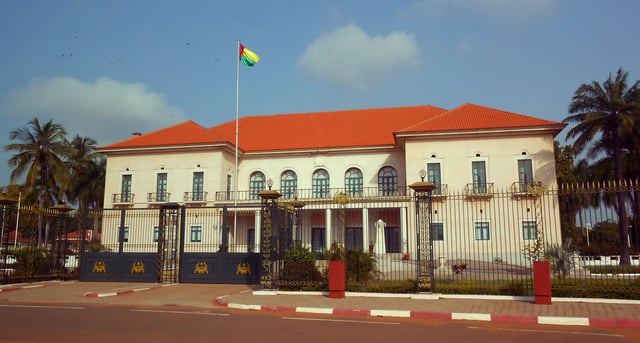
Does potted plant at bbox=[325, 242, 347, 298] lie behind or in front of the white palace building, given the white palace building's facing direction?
in front

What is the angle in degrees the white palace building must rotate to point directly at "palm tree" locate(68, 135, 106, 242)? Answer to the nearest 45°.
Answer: approximately 90° to its right

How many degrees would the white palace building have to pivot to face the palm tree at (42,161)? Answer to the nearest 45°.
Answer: approximately 90° to its right

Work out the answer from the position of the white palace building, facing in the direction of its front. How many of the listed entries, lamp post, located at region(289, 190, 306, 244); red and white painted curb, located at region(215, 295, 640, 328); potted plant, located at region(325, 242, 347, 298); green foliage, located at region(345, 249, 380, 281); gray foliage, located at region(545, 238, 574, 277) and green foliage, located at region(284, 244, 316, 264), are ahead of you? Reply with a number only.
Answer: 6

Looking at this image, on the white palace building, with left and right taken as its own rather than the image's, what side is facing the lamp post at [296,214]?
front

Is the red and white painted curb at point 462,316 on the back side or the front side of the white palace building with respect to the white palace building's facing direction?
on the front side

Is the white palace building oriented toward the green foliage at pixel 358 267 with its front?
yes

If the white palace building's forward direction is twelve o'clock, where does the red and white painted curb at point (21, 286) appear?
The red and white painted curb is roughly at 1 o'clock from the white palace building.

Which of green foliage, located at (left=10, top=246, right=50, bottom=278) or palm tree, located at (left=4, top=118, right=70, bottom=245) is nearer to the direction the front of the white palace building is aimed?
the green foliage

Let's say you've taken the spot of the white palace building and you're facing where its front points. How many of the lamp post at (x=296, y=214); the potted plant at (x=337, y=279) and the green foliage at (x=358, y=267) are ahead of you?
3

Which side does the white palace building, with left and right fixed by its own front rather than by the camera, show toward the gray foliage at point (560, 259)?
front

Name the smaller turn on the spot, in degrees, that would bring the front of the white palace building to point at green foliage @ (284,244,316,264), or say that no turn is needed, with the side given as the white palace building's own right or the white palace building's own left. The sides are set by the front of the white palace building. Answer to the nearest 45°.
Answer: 0° — it already faces it

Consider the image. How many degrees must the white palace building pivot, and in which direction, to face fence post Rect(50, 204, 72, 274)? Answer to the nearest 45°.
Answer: approximately 45° to its right

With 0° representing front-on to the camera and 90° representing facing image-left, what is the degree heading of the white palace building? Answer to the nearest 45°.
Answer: approximately 0°

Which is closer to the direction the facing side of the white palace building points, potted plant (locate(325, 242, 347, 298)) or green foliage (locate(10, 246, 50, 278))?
the potted plant

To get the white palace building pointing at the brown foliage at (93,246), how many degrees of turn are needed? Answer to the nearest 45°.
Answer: approximately 45° to its right

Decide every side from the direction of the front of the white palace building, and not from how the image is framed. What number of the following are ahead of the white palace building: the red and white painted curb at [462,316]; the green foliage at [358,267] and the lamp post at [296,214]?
3

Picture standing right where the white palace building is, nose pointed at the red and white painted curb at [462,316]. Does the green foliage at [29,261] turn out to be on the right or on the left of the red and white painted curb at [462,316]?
right
